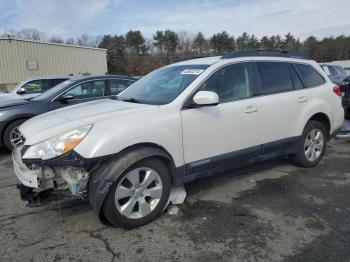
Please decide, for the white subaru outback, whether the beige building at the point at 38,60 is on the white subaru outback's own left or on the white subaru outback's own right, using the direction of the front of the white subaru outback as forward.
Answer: on the white subaru outback's own right

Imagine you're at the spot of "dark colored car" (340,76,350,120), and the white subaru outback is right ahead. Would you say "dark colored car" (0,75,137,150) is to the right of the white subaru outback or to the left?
right

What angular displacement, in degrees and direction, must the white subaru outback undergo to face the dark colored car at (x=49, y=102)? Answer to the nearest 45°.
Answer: approximately 90° to its right

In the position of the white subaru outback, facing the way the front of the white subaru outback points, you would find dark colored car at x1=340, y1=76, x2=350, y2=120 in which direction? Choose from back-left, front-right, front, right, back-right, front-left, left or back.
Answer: back

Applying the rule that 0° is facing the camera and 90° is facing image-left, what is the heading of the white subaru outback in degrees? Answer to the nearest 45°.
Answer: approximately 45°
